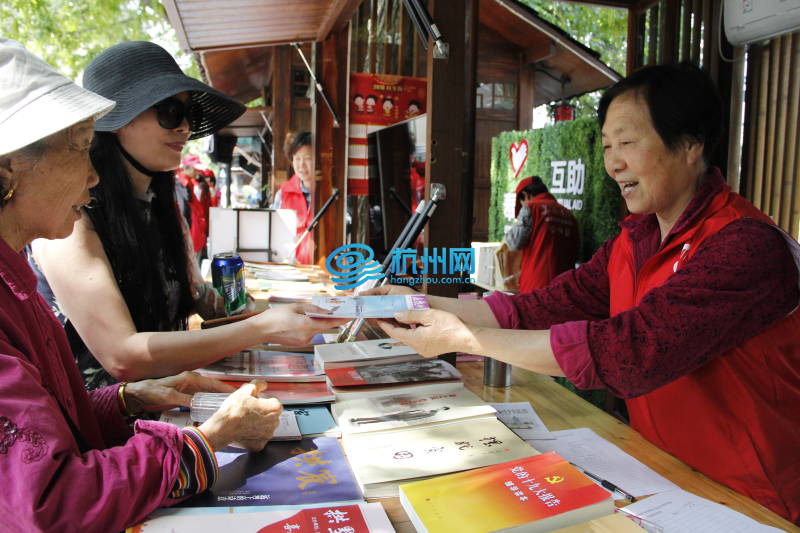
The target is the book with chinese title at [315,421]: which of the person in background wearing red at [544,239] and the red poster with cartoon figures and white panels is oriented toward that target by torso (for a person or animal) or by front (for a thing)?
the red poster with cartoon figures and white panels

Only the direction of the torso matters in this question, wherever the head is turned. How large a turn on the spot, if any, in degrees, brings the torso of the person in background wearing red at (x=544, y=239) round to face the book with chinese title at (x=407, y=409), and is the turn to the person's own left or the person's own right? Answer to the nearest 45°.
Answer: approximately 135° to the person's own left

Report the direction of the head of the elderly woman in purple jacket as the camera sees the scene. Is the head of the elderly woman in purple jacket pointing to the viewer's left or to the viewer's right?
to the viewer's right

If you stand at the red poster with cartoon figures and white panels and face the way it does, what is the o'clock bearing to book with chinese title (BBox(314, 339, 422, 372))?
The book with chinese title is roughly at 12 o'clock from the red poster with cartoon figures and white panels.

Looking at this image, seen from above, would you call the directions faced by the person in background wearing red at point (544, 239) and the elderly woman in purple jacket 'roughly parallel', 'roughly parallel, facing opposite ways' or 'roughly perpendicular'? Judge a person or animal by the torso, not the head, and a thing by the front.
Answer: roughly perpendicular

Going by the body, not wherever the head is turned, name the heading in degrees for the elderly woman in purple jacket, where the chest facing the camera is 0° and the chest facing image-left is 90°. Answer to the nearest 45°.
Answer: approximately 270°

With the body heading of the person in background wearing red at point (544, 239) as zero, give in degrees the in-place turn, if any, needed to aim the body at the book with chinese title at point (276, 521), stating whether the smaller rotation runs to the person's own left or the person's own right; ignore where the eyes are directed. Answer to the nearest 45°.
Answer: approximately 135° to the person's own left

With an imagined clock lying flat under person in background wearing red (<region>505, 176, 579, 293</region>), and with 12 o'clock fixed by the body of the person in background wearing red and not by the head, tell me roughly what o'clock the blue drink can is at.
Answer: The blue drink can is roughly at 8 o'clock from the person in background wearing red.

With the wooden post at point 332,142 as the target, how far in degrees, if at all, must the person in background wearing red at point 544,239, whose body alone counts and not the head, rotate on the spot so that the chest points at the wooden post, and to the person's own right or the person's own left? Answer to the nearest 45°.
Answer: approximately 90° to the person's own left

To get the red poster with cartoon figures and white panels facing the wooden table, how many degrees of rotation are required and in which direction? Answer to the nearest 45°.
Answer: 0° — it already faces it

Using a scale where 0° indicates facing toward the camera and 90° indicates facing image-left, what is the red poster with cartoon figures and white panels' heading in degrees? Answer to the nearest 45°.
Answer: approximately 0°
